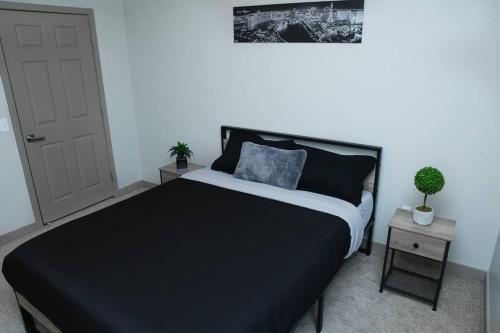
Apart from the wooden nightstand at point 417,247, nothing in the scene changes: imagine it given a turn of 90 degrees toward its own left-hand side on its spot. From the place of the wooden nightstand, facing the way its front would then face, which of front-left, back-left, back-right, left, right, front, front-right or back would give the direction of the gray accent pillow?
back

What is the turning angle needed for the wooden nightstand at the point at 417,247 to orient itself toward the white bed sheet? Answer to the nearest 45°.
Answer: approximately 90° to its right

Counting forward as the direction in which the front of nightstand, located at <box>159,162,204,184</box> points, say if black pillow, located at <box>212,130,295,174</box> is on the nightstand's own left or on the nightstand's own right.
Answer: on the nightstand's own left

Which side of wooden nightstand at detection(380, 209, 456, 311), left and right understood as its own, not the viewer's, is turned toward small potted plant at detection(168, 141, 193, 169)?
right

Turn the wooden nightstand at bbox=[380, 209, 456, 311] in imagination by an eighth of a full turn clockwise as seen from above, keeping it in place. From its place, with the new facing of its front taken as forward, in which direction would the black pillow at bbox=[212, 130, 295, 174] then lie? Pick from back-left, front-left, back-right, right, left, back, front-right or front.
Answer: front-right

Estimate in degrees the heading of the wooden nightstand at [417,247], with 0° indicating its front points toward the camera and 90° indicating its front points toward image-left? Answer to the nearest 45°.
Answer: approximately 0°

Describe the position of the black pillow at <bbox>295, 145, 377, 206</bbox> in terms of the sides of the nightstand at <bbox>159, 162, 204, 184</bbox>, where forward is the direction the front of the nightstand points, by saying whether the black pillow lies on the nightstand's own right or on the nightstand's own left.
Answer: on the nightstand's own left

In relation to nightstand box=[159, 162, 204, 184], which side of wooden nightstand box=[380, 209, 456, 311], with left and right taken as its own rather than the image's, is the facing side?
right

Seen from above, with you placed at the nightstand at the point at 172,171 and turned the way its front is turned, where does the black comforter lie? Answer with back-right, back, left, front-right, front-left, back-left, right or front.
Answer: front-left

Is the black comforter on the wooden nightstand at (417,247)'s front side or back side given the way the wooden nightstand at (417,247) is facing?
on the front side

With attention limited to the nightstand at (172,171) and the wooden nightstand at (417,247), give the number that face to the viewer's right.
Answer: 0

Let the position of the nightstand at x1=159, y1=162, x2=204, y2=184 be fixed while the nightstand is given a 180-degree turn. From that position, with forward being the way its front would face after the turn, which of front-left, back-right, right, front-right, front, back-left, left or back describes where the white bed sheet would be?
right

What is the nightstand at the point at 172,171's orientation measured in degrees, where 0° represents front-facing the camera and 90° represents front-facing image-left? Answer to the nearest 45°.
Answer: approximately 45°

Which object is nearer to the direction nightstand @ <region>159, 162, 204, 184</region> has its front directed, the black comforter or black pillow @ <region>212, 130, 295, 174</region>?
the black comforter
